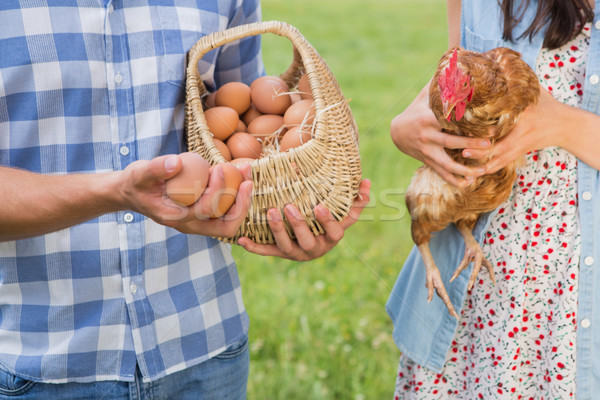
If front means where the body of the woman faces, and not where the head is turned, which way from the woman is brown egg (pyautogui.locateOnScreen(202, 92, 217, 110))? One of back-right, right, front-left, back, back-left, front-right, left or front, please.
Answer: right

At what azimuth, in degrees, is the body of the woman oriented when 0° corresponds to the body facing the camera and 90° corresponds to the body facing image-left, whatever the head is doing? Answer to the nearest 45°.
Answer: approximately 0°

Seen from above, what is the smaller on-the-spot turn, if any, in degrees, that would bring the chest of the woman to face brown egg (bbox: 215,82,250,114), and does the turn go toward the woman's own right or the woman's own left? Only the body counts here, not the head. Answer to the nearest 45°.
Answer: approximately 90° to the woman's own right

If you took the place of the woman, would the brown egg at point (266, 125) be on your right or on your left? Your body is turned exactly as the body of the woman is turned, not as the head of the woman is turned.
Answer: on your right

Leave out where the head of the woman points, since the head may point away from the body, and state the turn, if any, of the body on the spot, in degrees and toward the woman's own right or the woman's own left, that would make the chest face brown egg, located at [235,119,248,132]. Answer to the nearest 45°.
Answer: approximately 90° to the woman's own right

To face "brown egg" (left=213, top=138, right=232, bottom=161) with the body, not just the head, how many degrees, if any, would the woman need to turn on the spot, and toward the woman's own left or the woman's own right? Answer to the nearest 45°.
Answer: approximately 90° to the woman's own right

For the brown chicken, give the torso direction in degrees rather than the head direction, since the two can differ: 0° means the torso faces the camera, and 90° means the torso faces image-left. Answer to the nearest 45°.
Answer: approximately 45°
